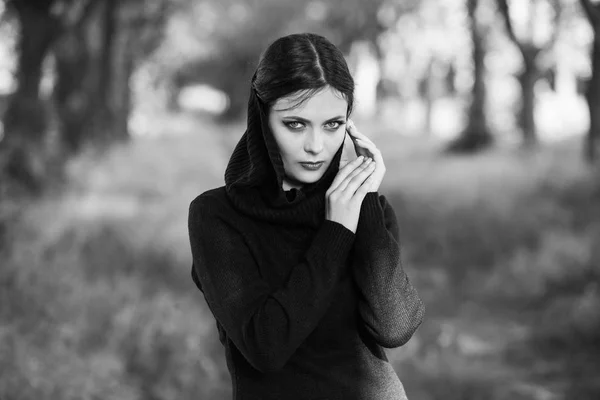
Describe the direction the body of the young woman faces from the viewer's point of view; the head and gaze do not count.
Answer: toward the camera

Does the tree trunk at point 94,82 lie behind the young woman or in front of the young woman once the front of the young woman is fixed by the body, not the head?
behind

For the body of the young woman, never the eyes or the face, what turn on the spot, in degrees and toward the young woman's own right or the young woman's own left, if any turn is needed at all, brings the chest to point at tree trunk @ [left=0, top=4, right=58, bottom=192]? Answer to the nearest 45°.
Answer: approximately 135° to the young woman's own right

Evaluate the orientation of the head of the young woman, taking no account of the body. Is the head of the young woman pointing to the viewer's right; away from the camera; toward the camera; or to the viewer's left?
toward the camera

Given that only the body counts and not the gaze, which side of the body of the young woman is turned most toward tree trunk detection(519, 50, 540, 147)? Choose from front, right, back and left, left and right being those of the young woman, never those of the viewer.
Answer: back

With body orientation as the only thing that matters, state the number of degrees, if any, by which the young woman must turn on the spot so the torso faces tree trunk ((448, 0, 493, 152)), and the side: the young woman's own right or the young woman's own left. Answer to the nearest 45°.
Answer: approximately 180°

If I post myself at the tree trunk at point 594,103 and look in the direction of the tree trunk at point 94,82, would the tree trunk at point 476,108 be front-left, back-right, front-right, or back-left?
front-right

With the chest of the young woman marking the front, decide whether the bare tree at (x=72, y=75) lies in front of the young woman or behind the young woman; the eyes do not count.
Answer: behind
